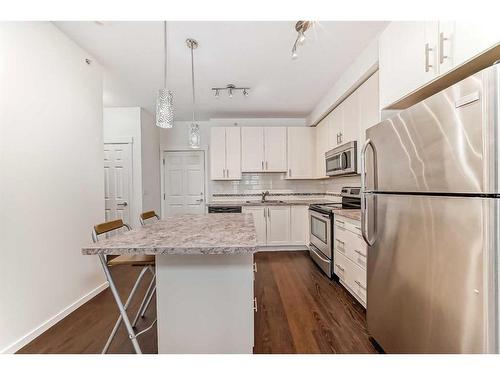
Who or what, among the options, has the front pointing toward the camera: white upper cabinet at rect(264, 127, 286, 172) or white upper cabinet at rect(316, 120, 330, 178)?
white upper cabinet at rect(264, 127, 286, 172)

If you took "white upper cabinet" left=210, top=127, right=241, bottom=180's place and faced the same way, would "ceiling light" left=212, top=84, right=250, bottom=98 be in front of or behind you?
in front

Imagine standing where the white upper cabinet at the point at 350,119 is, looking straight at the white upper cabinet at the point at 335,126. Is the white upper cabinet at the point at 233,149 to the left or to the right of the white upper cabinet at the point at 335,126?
left

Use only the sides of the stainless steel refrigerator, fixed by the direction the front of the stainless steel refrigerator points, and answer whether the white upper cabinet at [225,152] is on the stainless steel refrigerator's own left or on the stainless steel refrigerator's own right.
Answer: on the stainless steel refrigerator's own right

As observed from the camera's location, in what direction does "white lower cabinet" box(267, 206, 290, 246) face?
facing the viewer

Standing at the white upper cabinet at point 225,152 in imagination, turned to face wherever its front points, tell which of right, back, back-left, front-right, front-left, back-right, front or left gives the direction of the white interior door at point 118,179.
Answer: right

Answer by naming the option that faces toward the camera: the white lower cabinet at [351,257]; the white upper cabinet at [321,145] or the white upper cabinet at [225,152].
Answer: the white upper cabinet at [225,152]

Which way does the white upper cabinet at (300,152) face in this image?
toward the camera

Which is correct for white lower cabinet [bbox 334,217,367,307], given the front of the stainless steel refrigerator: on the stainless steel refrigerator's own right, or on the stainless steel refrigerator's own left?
on the stainless steel refrigerator's own right

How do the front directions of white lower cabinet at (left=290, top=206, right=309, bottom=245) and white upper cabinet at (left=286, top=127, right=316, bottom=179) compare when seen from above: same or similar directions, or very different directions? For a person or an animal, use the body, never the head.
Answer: same or similar directions

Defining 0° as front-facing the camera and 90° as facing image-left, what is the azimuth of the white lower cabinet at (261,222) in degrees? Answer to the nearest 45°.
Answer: approximately 0°

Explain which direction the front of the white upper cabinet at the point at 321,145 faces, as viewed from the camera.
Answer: facing to the left of the viewer
